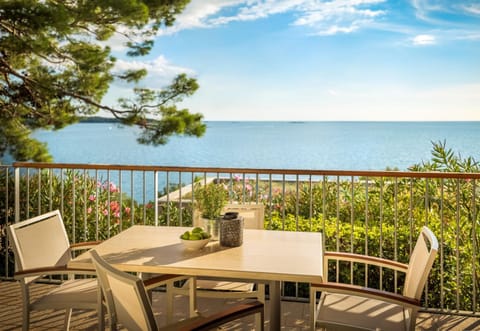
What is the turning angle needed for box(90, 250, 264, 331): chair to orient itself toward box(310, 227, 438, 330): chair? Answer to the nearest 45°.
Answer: approximately 45° to its right

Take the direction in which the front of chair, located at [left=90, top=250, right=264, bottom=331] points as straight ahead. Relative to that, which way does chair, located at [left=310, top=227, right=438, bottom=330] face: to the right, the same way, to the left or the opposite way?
to the left

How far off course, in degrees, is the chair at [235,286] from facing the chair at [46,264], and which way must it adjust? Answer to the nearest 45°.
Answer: approximately 45° to its right

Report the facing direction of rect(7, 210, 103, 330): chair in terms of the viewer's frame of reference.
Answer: facing the viewer and to the right of the viewer

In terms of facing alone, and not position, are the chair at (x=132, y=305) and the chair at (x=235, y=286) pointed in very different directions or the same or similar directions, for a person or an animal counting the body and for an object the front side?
very different directions

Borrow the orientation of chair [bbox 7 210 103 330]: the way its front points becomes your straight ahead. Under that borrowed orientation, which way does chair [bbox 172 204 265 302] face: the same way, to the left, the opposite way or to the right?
to the right

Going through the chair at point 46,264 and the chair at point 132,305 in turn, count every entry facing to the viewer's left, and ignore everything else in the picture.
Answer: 0

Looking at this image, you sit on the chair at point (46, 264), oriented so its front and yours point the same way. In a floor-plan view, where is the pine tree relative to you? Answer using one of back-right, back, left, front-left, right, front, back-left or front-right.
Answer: back-left

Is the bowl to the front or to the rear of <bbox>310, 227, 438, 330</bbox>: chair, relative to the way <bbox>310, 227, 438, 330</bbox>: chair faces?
to the front

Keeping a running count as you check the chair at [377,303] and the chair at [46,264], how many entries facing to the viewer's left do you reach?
1

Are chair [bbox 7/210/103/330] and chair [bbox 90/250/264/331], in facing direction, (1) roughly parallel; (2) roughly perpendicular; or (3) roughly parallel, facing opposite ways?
roughly perpendicular

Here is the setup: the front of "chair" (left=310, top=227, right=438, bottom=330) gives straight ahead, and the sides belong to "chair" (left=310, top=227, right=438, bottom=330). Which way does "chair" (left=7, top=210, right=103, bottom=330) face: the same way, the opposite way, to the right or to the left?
the opposite way

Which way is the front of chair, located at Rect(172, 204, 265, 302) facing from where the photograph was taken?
facing the viewer and to the left of the viewer

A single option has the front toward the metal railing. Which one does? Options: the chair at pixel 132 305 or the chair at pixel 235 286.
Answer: the chair at pixel 132 305

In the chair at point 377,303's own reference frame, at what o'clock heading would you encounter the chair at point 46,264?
the chair at point 46,264 is roughly at 12 o'clock from the chair at point 377,303.

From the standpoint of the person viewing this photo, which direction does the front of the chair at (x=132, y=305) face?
facing away from the viewer and to the right of the viewer

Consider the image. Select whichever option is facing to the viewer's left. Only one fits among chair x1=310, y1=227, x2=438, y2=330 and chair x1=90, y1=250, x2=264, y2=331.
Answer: chair x1=310, y1=227, x2=438, y2=330

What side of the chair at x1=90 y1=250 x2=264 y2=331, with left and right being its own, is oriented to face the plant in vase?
front

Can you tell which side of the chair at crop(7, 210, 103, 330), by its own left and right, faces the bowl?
front

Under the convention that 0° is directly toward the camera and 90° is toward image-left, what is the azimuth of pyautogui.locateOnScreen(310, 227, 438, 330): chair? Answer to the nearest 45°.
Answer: approximately 90°
